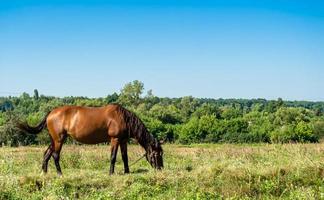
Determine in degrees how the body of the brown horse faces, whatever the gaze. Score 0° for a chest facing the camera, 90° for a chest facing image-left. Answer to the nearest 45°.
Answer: approximately 270°
